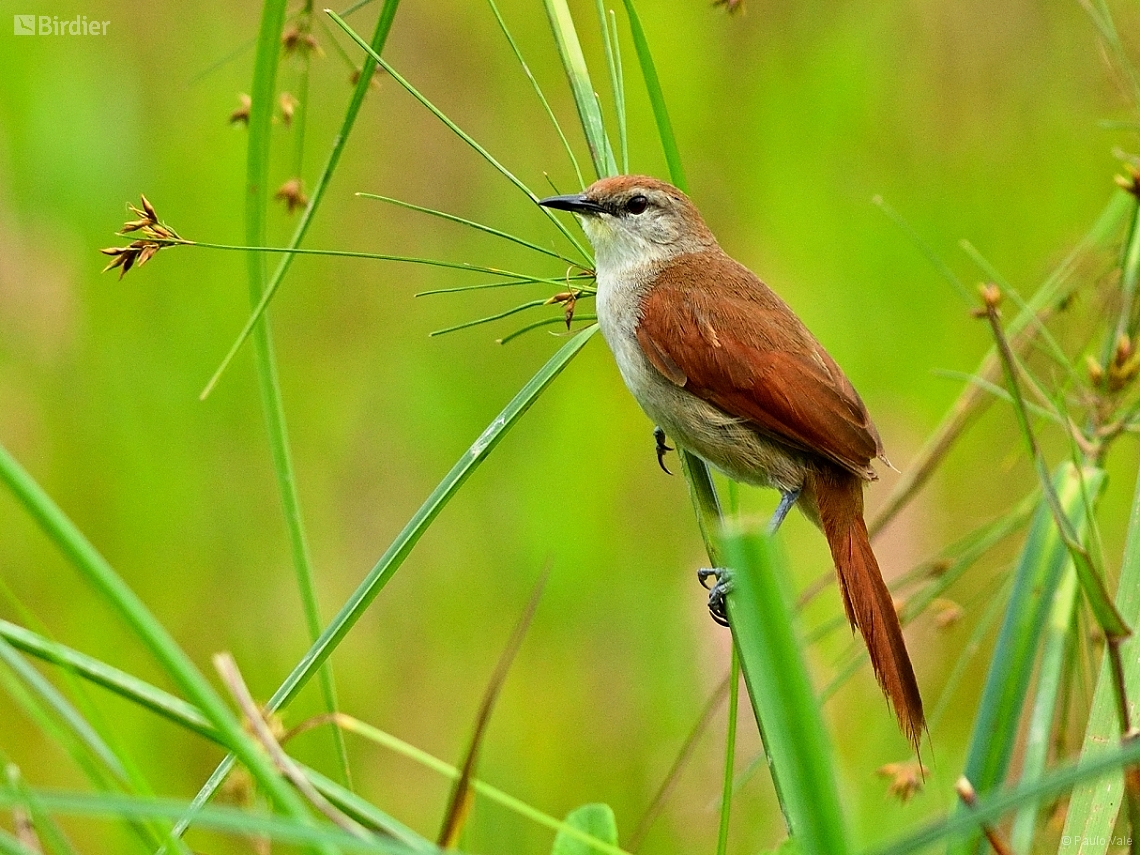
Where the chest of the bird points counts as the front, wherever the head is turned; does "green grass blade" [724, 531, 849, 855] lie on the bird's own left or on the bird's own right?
on the bird's own left

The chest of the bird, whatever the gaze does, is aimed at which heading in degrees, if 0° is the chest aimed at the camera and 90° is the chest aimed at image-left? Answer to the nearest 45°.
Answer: approximately 90°

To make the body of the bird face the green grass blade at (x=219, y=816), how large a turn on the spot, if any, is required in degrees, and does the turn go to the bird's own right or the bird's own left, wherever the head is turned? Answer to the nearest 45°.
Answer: approximately 90° to the bird's own left

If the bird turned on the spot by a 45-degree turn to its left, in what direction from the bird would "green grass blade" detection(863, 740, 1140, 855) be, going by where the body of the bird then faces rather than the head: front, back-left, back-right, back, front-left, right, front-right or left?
front-left

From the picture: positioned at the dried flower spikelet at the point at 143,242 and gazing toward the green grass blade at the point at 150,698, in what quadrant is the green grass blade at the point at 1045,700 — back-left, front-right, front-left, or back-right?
front-left
